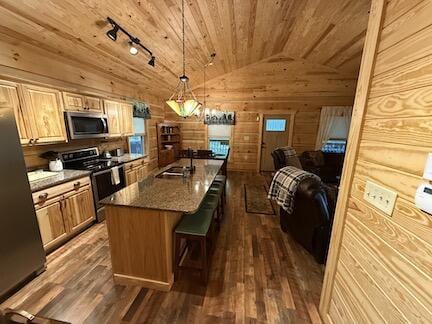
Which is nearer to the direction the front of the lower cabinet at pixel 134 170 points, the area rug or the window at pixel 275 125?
the area rug

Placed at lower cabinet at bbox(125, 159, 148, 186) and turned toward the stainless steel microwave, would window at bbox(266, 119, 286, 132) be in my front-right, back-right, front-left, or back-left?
back-left

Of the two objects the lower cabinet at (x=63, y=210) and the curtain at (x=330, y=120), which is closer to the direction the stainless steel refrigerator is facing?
the curtain

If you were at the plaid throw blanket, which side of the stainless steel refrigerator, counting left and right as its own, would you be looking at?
front

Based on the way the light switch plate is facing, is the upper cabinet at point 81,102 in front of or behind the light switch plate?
in front

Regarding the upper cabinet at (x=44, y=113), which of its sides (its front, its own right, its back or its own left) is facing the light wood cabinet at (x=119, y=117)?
left

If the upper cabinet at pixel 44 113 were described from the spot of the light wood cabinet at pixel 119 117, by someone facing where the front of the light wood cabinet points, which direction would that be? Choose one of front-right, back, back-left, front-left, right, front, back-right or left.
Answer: right

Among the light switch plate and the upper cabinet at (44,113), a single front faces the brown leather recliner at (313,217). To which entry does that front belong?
the upper cabinet

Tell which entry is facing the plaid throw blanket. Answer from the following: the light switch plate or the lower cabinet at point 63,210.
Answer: the lower cabinet

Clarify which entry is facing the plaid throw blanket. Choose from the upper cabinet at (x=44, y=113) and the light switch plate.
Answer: the upper cabinet

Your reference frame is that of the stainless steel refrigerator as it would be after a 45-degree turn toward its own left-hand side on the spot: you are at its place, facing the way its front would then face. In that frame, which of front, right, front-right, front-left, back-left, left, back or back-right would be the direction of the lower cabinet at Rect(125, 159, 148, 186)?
front-left
